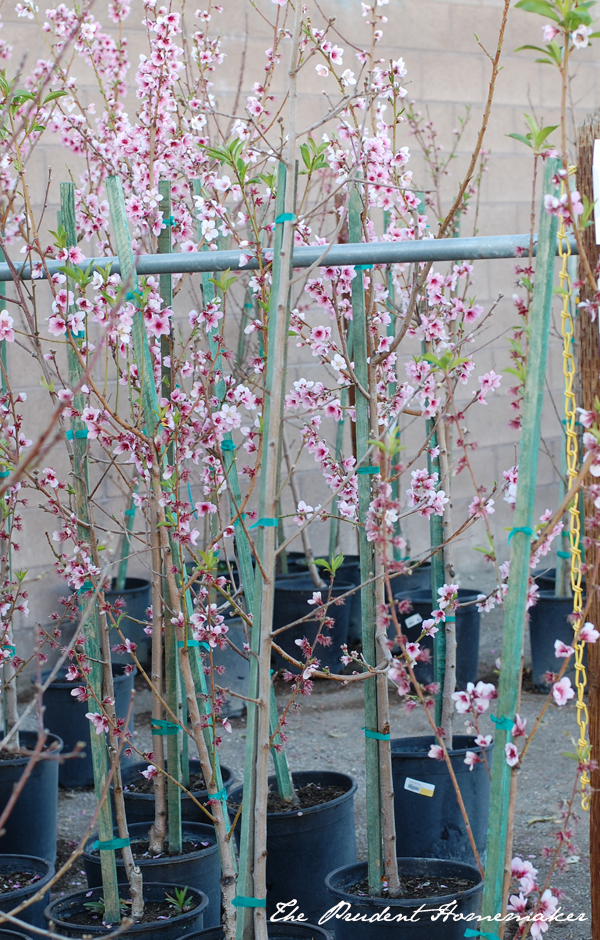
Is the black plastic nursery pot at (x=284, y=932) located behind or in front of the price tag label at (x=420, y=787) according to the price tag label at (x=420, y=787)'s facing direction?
in front

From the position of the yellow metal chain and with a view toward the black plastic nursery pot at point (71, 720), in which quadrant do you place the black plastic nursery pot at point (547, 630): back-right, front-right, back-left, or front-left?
front-right

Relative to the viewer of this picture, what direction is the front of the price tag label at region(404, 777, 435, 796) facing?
facing the viewer

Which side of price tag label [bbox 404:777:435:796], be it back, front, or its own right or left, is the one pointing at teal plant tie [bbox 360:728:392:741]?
front

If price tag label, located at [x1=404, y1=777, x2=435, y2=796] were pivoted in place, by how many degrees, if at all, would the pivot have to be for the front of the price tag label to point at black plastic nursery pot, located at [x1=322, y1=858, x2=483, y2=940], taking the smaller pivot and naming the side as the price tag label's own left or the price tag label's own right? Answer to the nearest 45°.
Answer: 0° — it already faces it

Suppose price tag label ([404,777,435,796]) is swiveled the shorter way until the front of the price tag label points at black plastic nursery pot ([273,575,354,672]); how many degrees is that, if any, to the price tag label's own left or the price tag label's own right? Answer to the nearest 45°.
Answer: approximately 180°

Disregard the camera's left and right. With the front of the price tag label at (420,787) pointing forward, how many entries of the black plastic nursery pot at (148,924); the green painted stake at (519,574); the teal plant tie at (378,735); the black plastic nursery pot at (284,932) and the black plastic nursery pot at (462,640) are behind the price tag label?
1

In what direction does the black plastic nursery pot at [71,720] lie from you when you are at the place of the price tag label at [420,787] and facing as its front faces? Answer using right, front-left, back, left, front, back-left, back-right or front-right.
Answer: back-right

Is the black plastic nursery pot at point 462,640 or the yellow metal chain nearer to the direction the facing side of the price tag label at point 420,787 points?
the yellow metal chain
